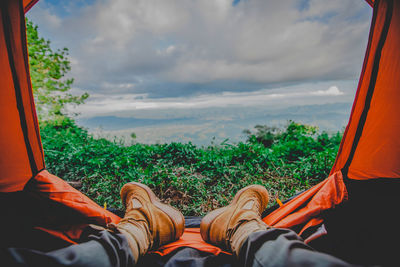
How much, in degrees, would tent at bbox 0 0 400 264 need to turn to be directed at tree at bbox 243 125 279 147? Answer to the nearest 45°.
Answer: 0° — it already faces it

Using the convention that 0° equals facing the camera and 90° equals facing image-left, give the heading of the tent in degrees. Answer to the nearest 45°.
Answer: approximately 180°
